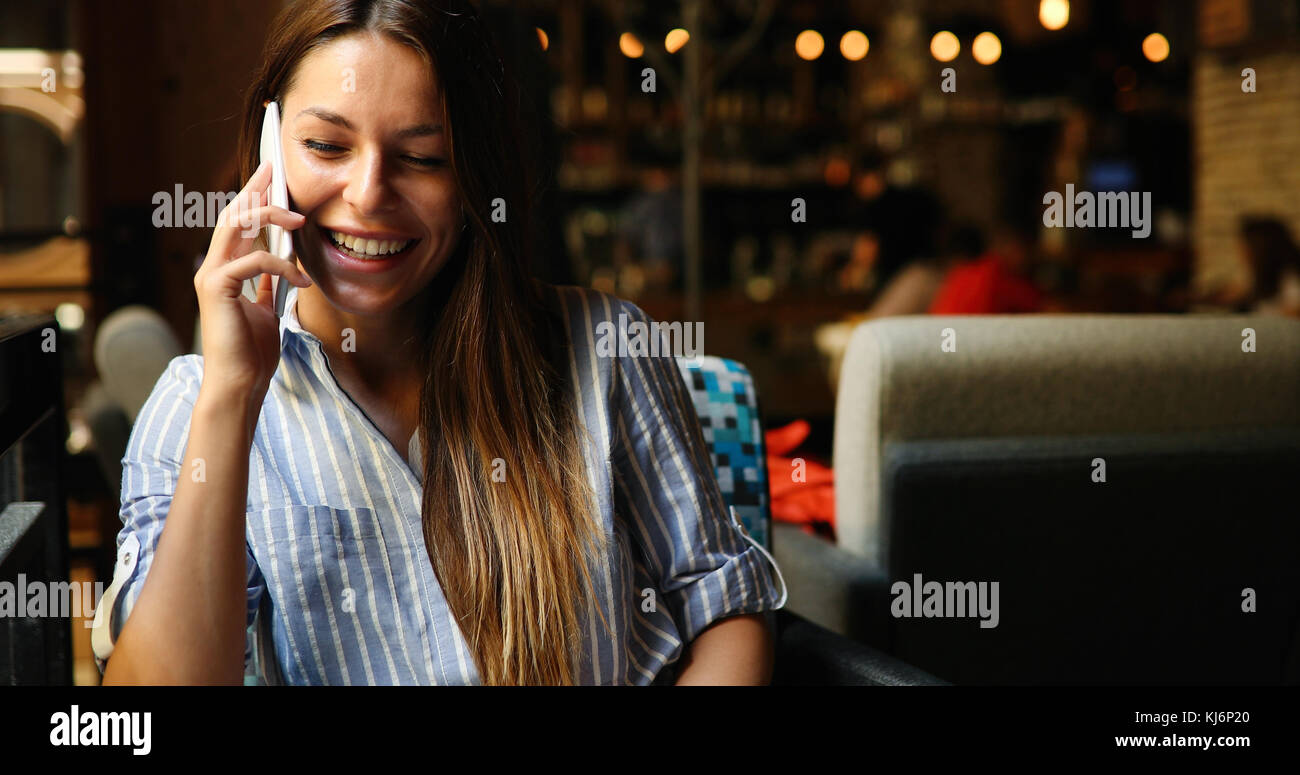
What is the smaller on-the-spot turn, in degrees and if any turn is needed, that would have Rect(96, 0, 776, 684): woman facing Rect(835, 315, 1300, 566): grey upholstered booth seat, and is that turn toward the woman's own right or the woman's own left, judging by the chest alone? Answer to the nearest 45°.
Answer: approximately 135° to the woman's own left

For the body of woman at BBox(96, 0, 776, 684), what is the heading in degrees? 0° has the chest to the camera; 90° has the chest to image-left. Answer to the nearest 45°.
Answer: approximately 0°

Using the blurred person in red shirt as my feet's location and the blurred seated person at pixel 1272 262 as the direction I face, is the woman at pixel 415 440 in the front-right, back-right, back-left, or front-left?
back-right
